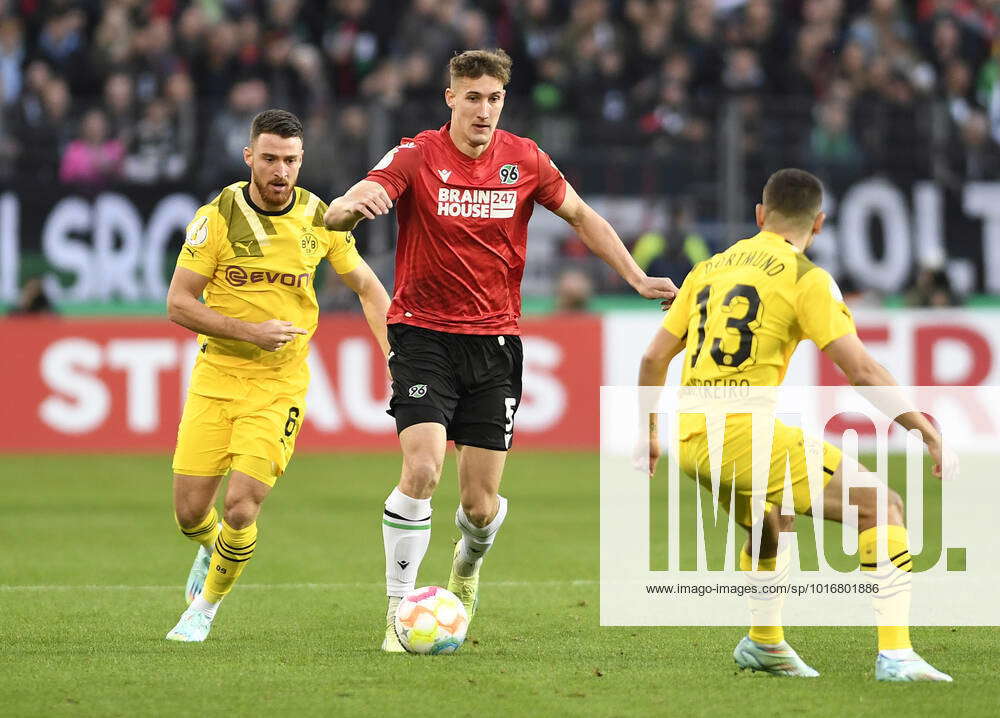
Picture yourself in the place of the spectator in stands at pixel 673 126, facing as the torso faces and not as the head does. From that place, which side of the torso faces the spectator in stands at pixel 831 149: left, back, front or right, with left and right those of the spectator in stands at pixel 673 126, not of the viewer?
left

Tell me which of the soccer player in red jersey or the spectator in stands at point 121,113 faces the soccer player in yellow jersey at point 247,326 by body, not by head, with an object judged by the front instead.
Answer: the spectator in stands

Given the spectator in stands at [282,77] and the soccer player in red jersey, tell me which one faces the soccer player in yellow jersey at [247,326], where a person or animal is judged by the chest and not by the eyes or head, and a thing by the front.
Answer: the spectator in stands

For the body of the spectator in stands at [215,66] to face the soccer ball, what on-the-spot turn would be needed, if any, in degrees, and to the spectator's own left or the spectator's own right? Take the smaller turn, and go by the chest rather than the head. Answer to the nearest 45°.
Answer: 0° — they already face it

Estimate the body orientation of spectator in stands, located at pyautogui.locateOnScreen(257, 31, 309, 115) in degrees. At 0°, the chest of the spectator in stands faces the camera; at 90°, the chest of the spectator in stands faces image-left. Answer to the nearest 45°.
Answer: approximately 0°

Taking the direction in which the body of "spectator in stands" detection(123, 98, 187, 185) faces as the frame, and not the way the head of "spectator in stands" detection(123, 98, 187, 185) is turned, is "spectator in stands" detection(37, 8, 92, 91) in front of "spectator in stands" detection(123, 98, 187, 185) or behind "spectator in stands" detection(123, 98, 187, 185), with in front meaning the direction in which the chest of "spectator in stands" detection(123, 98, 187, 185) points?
behind

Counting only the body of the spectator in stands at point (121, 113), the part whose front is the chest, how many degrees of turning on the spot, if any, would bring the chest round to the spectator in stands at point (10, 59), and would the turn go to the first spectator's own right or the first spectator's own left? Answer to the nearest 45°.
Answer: approximately 135° to the first spectator's own right

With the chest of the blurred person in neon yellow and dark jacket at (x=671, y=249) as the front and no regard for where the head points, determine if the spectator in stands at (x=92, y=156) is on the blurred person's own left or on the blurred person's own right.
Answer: on the blurred person's own right

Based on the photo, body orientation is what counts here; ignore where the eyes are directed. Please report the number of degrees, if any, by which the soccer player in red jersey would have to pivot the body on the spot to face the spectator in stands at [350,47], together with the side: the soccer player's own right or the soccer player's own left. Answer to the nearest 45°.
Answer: approximately 180°

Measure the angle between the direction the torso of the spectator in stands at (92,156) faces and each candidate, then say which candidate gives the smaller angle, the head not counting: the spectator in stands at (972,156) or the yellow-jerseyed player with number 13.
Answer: the yellow-jerseyed player with number 13
